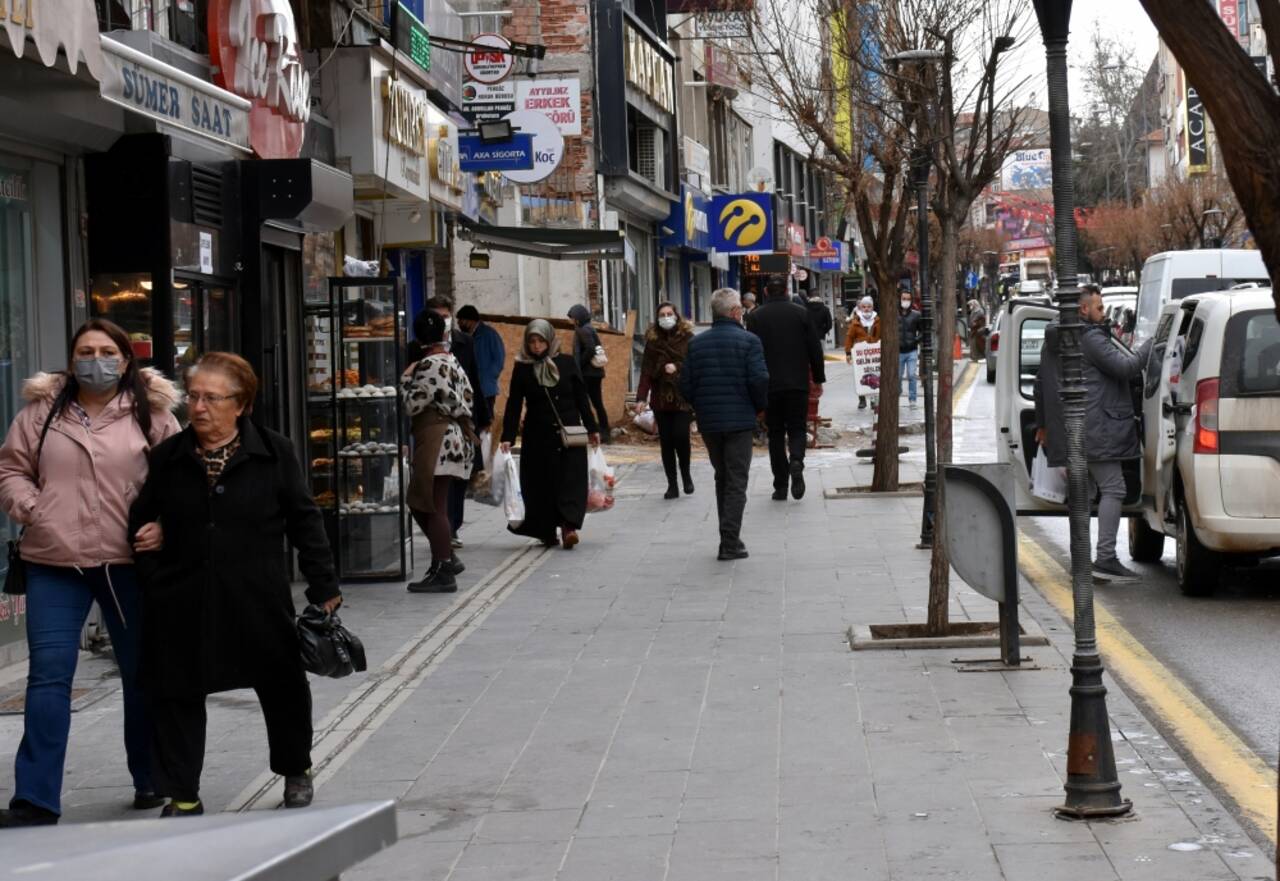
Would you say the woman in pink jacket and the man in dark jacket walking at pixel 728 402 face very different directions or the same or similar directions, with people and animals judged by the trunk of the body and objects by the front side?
very different directions

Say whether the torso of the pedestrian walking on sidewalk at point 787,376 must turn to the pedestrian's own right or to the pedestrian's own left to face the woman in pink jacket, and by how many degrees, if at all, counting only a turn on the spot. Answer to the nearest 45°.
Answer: approximately 180°

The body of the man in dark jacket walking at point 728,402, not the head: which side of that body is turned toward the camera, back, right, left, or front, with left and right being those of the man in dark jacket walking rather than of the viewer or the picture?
back

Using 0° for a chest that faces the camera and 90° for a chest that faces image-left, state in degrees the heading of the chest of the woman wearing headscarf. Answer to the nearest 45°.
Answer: approximately 0°

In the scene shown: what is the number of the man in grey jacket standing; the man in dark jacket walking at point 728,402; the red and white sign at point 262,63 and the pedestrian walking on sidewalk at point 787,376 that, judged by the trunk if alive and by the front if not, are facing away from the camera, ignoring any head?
2

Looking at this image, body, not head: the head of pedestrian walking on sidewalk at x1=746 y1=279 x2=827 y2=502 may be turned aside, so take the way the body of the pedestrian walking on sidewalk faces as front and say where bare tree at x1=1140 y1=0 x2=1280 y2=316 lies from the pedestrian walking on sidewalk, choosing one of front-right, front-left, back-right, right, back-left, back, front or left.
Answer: back

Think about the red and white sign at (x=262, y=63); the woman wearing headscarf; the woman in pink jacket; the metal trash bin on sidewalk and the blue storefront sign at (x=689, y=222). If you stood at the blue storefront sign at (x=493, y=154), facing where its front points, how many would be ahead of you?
4

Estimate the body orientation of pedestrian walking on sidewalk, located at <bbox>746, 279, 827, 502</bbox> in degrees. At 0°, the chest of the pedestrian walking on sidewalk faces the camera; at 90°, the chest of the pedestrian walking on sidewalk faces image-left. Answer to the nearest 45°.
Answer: approximately 180°

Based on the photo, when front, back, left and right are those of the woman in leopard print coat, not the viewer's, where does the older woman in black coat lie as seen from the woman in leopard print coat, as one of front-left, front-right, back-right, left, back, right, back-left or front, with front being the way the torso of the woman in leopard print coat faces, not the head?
back-left
